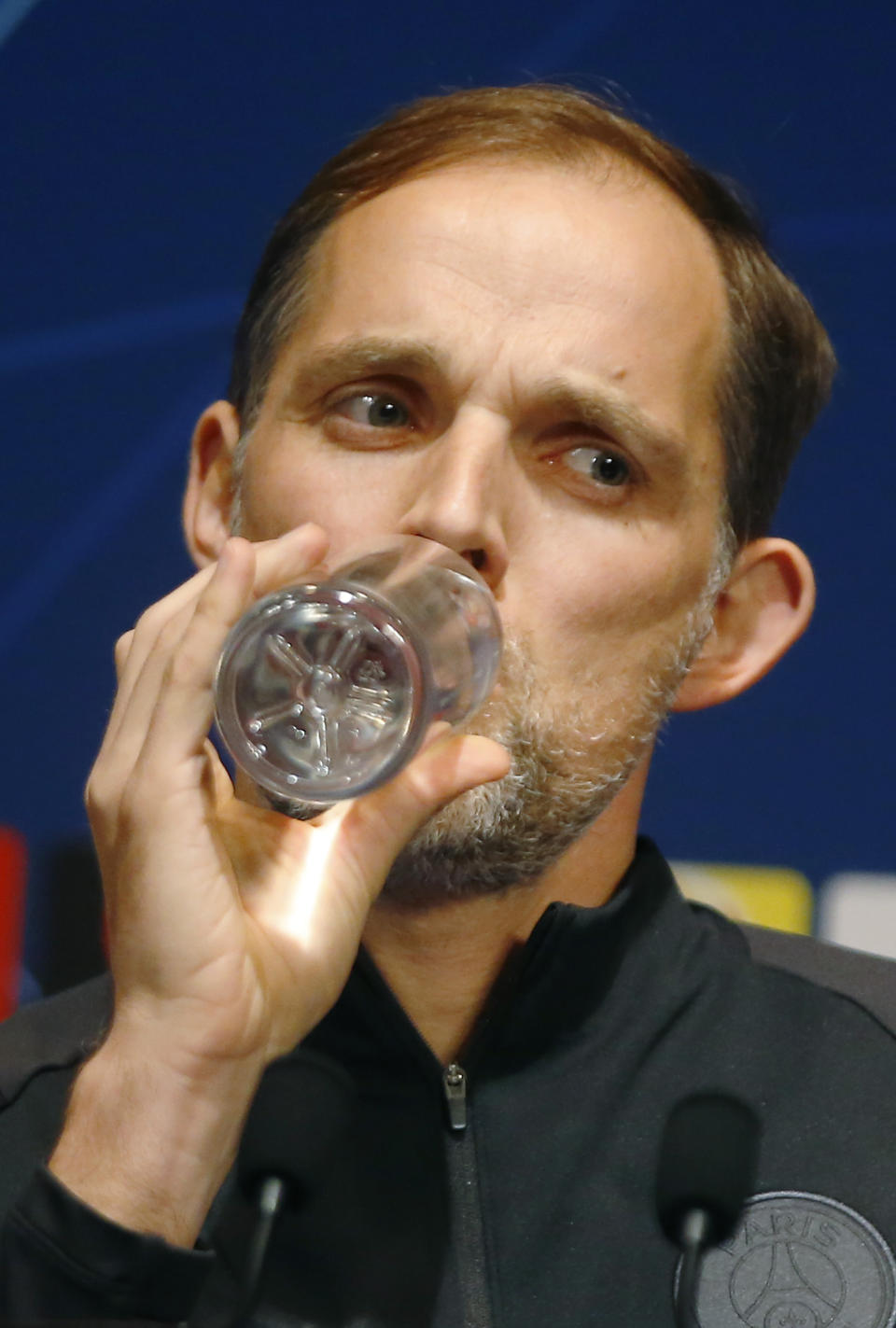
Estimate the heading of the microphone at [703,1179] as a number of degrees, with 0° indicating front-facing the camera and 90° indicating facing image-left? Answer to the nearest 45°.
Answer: approximately 180°

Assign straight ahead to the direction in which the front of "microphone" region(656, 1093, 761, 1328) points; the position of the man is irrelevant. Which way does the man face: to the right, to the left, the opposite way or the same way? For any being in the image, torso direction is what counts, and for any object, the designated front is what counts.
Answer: the opposite way

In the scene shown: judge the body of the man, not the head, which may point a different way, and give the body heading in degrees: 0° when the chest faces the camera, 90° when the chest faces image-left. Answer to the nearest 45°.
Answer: approximately 0°
